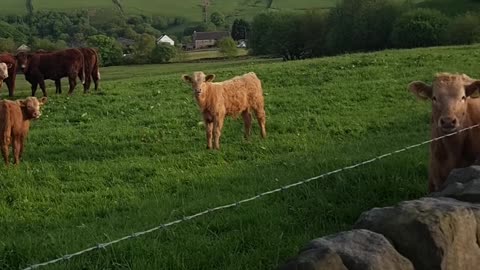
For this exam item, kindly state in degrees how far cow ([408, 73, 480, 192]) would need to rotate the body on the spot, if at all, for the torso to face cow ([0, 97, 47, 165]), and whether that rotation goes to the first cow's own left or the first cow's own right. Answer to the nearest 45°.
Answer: approximately 45° to the first cow's own right

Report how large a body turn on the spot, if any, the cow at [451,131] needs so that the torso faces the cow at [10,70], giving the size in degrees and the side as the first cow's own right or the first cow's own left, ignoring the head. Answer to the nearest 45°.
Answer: approximately 90° to the first cow's own right

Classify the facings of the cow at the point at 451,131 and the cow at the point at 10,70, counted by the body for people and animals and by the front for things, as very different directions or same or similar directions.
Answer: same or similar directions

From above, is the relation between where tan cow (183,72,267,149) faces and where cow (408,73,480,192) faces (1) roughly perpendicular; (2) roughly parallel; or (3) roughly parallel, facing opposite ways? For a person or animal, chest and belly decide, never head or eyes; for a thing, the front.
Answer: roughly parallel

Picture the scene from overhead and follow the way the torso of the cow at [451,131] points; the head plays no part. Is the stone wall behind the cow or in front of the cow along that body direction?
in front

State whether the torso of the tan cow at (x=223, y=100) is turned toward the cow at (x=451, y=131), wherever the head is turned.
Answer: no

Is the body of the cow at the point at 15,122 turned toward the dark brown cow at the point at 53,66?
no

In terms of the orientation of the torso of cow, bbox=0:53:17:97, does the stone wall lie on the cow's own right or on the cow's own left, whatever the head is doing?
on the cow's own left

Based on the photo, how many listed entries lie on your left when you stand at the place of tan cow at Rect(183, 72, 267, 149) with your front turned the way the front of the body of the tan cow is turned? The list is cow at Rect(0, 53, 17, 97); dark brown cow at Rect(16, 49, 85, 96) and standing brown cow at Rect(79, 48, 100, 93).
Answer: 0
